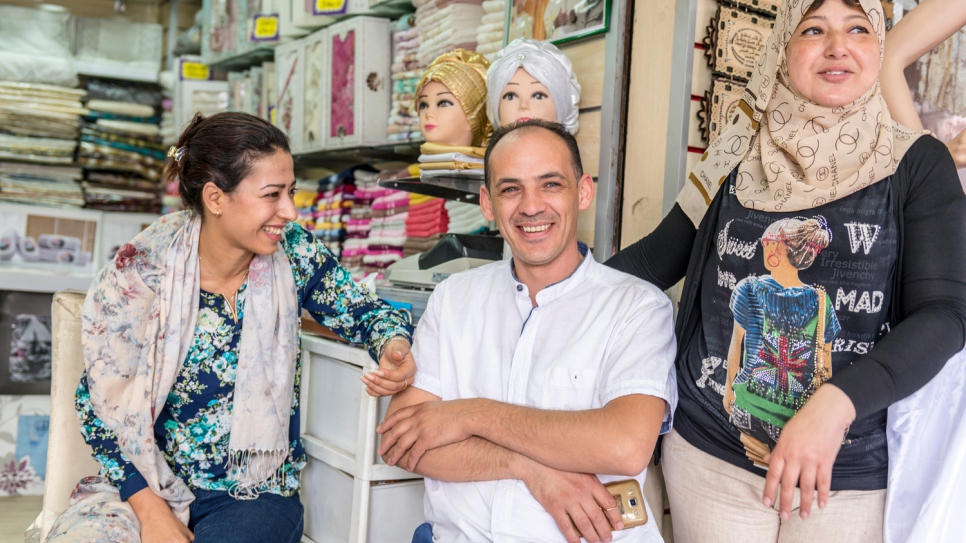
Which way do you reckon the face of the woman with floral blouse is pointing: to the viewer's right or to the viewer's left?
to the viewer's right

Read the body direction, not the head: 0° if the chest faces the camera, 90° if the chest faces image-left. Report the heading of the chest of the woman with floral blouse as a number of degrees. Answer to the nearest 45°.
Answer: approximately 315°

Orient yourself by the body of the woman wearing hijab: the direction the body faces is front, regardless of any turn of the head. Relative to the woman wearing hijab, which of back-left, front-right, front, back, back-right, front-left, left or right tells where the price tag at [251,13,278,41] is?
back-right

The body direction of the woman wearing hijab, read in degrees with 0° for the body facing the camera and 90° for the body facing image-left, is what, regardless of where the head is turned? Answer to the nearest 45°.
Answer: approximately 0°
